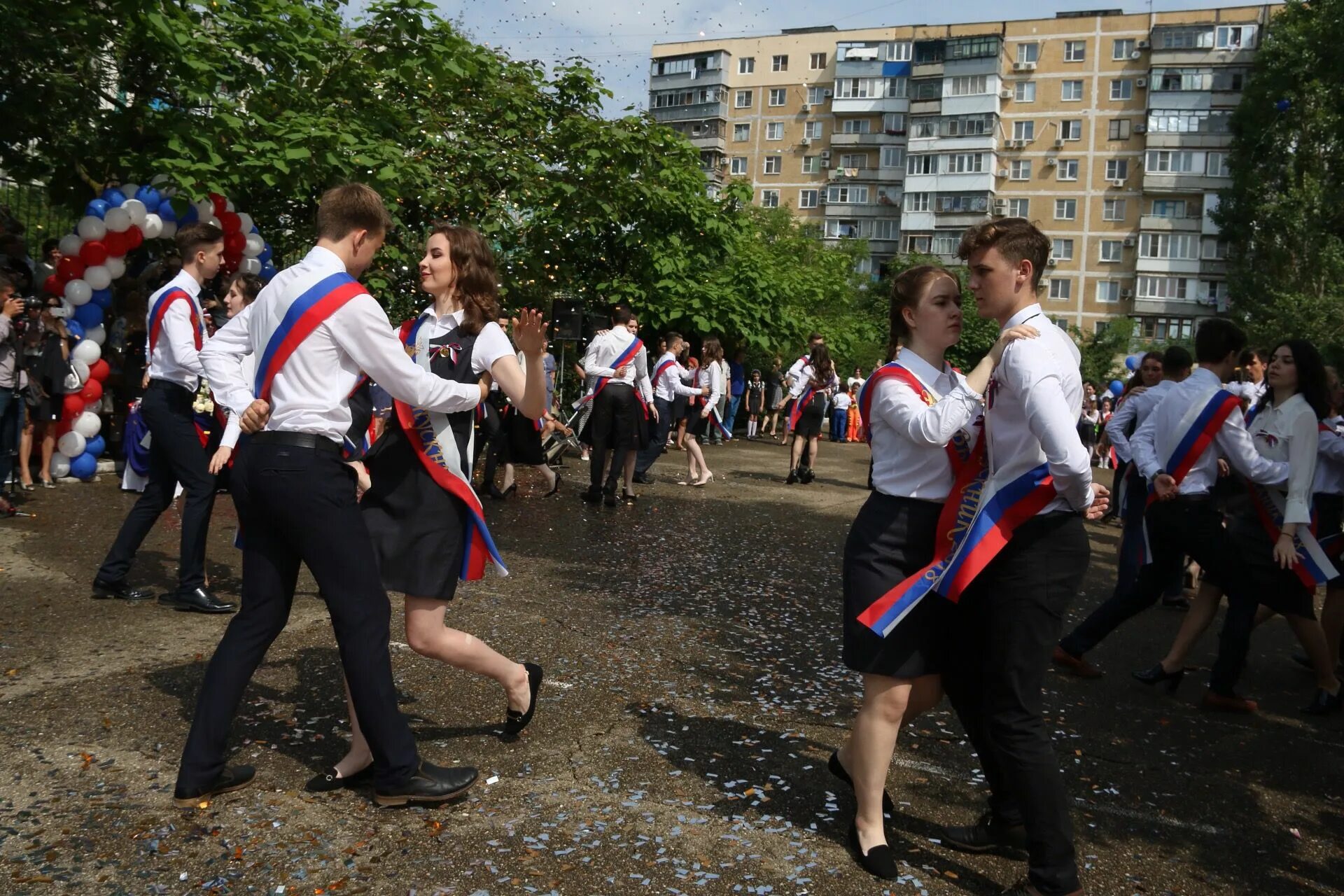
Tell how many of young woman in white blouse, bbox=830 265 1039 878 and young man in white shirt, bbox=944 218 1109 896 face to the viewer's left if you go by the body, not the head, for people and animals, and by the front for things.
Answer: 1

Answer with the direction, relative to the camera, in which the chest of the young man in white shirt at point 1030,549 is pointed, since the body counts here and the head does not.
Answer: to the viewer's left

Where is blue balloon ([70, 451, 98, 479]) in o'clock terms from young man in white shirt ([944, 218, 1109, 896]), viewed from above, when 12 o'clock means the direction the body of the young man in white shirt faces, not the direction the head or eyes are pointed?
The blue balloon is roughly at 1 o'clock from the young man in white shirt.

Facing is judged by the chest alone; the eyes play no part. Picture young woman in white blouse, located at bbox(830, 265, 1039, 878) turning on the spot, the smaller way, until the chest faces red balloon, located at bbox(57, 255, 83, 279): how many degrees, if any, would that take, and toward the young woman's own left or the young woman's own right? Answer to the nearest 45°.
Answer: approximately 180°

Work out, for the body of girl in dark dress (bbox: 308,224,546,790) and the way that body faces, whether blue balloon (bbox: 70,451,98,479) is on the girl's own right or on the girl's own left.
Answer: on the girl's own right

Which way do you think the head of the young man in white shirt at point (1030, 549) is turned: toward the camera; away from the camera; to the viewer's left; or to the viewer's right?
to the viewer's left

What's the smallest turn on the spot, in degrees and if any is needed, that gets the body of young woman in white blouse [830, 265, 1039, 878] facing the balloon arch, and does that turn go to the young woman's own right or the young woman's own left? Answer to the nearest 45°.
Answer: approximately 180°

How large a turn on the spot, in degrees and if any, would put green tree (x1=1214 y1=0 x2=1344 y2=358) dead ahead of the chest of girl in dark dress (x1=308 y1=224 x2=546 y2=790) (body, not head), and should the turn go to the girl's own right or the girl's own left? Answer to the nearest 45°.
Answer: approximately 180°

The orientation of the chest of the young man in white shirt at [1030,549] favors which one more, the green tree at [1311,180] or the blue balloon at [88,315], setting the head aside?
the blue balloon

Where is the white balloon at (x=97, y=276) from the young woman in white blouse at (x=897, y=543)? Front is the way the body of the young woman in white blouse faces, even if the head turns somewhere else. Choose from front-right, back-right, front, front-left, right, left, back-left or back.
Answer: back

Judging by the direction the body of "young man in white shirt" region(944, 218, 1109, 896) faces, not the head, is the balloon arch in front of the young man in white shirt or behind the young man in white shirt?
in front

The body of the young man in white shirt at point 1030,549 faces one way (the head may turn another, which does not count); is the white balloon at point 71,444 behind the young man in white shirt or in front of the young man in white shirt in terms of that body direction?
in front

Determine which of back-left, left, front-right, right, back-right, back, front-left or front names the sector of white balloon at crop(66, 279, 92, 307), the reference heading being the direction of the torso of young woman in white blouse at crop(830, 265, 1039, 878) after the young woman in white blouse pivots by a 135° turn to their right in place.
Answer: front-right

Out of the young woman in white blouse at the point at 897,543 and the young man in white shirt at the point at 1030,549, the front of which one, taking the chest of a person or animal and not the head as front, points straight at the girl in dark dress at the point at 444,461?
the young man in white shirt

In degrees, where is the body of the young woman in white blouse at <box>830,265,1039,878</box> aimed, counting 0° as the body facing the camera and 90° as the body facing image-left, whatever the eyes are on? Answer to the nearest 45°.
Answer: approximately 315°

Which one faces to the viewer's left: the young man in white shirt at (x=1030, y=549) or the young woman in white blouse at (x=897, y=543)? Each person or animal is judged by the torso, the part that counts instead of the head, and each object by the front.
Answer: the young man in white shirt

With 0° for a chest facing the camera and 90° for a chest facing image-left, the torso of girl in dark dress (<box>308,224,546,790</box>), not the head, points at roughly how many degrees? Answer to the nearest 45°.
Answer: approximately 45°
